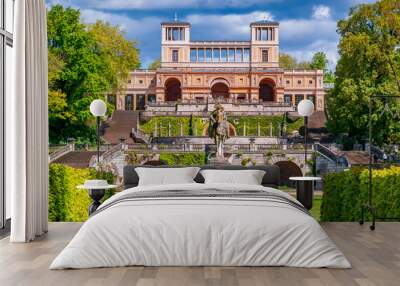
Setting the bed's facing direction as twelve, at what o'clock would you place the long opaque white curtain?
The long opaque white curtain is roughly at 4 o'clock from the bed.

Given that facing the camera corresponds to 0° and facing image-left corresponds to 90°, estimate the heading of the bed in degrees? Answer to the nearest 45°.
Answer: approximately 0°
